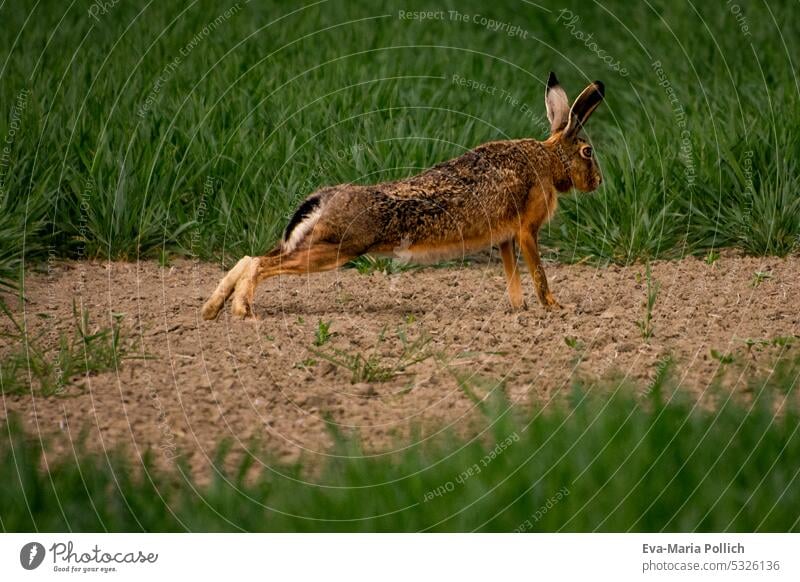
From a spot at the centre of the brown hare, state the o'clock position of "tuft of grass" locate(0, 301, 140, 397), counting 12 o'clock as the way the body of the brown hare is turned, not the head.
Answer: The tuft of grass is roughly at 5 o'clock from the brown hare.

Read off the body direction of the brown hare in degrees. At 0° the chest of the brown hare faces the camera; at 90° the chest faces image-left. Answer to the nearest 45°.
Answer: approximately 270°

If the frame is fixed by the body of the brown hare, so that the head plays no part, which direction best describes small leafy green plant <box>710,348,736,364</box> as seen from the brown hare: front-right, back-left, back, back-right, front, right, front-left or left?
front-right

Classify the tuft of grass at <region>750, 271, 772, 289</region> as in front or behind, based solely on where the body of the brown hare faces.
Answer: in front

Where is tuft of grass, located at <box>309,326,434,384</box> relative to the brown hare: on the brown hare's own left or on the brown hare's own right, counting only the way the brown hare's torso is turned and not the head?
on the brown hare's own right
